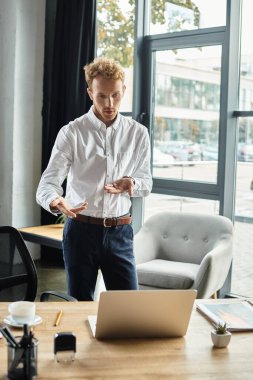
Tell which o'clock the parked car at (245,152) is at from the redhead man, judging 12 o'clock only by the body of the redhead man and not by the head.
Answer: The parked car is roughly at 7 o'clock from the redhead man.

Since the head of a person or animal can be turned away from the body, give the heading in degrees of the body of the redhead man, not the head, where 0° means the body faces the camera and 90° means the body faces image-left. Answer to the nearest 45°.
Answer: approximately 0°

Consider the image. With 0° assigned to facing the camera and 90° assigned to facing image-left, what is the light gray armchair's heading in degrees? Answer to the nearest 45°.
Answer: approximately 45°

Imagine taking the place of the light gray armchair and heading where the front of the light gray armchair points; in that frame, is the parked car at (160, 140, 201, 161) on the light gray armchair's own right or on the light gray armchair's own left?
on the light gray armchair's own right

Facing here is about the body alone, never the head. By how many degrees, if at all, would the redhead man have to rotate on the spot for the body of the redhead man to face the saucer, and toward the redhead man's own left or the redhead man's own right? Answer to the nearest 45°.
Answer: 0° — they already face it
